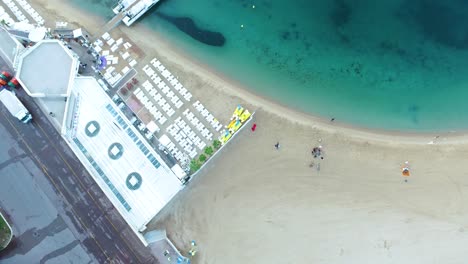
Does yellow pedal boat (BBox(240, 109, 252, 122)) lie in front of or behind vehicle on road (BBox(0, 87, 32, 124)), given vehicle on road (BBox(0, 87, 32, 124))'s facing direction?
in front

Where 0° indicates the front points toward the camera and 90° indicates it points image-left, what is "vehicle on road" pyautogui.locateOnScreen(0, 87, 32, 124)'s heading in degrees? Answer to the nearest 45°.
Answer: approximately 315°

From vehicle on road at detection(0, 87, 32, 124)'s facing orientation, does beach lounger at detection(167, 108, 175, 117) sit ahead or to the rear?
ahead

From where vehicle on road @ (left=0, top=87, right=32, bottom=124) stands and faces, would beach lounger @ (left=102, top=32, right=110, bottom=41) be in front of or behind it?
in front
